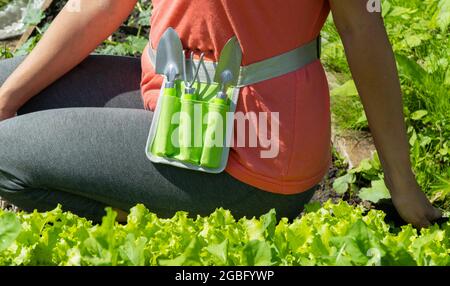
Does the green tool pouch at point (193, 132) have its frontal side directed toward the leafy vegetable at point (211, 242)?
yes

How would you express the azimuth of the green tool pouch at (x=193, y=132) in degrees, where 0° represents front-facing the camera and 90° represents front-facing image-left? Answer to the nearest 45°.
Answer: approximately 0°

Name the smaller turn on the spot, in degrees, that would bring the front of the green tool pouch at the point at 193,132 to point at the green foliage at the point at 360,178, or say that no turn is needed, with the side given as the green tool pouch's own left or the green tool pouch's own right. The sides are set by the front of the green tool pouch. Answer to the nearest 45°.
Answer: approximately 135° to the green tool pouch's own left

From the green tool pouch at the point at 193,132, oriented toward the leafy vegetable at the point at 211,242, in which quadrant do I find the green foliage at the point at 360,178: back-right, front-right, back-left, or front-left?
back-left

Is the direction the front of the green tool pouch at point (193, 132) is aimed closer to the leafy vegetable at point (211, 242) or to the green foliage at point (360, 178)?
the leafy vegetable
